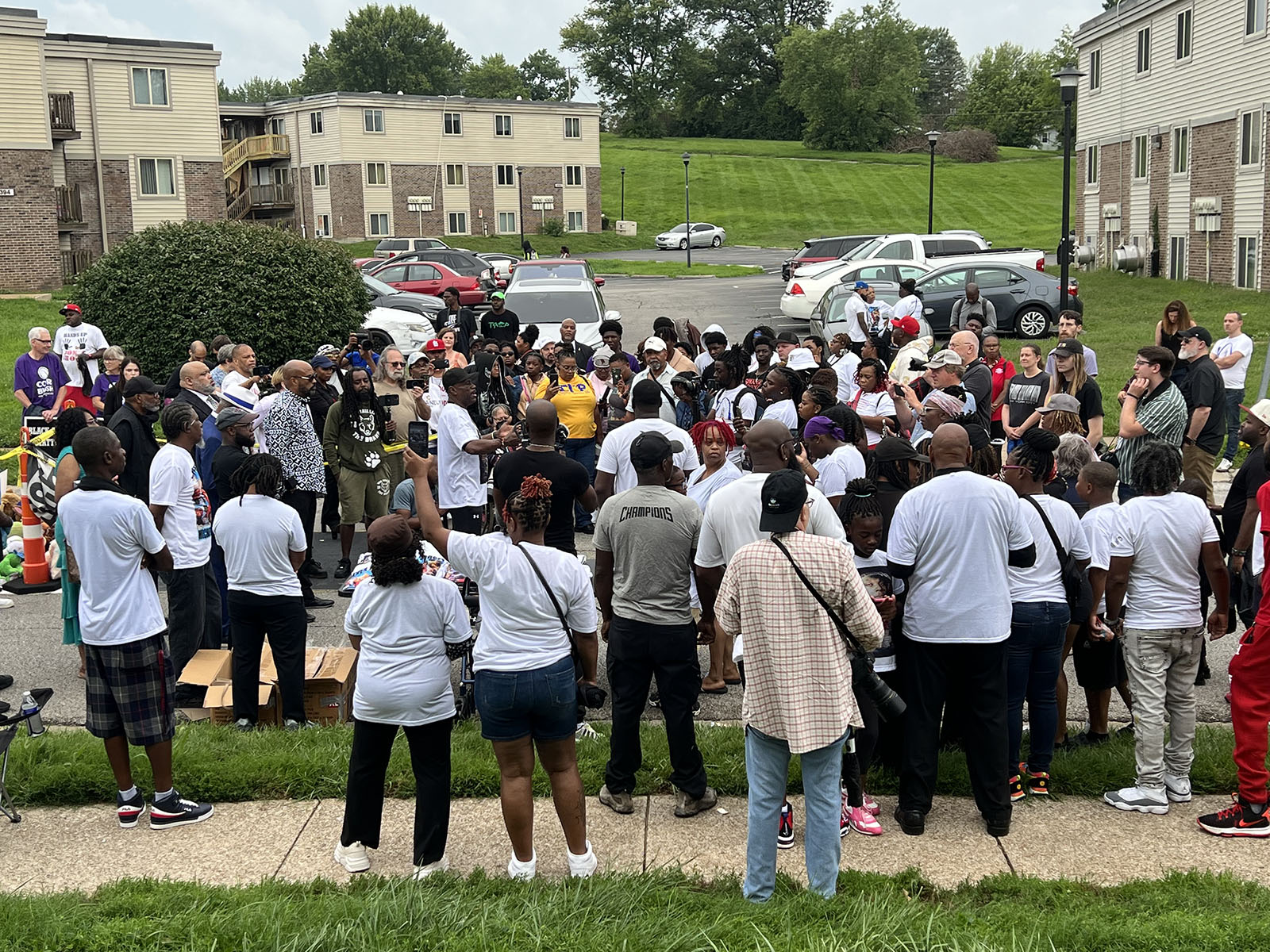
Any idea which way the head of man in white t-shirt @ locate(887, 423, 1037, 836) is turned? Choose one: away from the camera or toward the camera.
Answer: away from the camera

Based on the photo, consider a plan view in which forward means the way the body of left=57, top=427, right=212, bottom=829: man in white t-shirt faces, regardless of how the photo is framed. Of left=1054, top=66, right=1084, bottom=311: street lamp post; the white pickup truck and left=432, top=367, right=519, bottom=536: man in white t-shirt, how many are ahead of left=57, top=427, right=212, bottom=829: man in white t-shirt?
3

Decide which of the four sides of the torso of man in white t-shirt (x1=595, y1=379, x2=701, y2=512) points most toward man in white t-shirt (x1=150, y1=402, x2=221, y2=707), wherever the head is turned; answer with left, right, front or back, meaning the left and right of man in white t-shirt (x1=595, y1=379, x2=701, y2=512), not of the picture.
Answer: left

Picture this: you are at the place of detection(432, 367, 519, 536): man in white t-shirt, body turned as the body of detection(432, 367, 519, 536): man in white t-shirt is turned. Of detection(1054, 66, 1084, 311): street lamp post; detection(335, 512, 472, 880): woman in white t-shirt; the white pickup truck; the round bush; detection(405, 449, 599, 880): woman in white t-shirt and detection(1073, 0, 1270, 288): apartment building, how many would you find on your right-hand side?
2

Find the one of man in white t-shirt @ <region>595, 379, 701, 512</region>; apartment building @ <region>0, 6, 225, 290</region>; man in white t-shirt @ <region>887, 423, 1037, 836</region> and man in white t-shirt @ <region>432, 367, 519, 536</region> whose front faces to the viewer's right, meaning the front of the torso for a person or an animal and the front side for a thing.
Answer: man in white t-shirt @ <region>432, 367, 519, 536</region>

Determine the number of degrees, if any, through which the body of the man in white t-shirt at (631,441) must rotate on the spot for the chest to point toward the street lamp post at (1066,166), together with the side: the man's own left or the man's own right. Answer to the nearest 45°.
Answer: approximately 45° to the man's own right

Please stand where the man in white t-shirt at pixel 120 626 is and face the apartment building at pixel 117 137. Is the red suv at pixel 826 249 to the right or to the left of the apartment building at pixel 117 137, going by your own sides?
right

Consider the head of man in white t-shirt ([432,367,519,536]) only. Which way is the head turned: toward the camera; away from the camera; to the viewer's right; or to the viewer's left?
to the viewer's right

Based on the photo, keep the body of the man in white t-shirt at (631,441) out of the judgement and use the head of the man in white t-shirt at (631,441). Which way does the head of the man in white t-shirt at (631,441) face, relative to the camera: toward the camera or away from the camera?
away from the camera

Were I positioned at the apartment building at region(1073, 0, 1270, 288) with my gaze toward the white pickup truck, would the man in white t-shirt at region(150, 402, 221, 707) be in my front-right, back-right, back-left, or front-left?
front-left

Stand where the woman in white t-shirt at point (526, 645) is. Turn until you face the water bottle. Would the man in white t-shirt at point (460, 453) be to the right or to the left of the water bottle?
right

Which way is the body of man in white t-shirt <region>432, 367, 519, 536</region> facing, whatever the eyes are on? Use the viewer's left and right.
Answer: facing to the right of the viewer

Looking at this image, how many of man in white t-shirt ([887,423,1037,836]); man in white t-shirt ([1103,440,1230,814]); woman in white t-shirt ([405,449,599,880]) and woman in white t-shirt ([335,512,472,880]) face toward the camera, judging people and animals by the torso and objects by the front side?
0

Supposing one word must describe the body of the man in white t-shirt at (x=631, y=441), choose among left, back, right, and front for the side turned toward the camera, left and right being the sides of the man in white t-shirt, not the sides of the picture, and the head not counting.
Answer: back

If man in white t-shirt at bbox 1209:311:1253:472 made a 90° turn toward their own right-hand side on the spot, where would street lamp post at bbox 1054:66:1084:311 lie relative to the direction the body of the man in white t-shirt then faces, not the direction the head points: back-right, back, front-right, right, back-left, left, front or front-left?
front-right

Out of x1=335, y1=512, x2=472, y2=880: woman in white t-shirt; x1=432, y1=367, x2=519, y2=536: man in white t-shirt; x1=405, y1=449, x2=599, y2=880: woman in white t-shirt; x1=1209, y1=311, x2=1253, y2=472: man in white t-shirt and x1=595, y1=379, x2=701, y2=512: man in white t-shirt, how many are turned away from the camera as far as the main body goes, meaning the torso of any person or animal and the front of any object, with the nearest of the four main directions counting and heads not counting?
3

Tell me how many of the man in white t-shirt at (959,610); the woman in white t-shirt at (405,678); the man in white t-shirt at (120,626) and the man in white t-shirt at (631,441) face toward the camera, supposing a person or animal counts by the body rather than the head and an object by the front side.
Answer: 0

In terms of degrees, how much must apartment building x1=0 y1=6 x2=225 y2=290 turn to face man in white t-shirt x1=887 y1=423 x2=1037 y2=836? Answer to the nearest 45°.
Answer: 0° — it already faces them

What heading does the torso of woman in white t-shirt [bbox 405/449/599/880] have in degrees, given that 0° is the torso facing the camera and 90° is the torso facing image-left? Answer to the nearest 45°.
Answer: approximately 180°

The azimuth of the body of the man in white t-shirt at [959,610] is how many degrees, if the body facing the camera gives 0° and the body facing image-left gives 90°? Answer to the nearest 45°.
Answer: approximately 180°

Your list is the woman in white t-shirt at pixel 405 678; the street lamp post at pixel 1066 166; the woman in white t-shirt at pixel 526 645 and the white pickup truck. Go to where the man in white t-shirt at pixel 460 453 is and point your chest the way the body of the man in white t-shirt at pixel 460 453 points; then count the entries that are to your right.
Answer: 2
